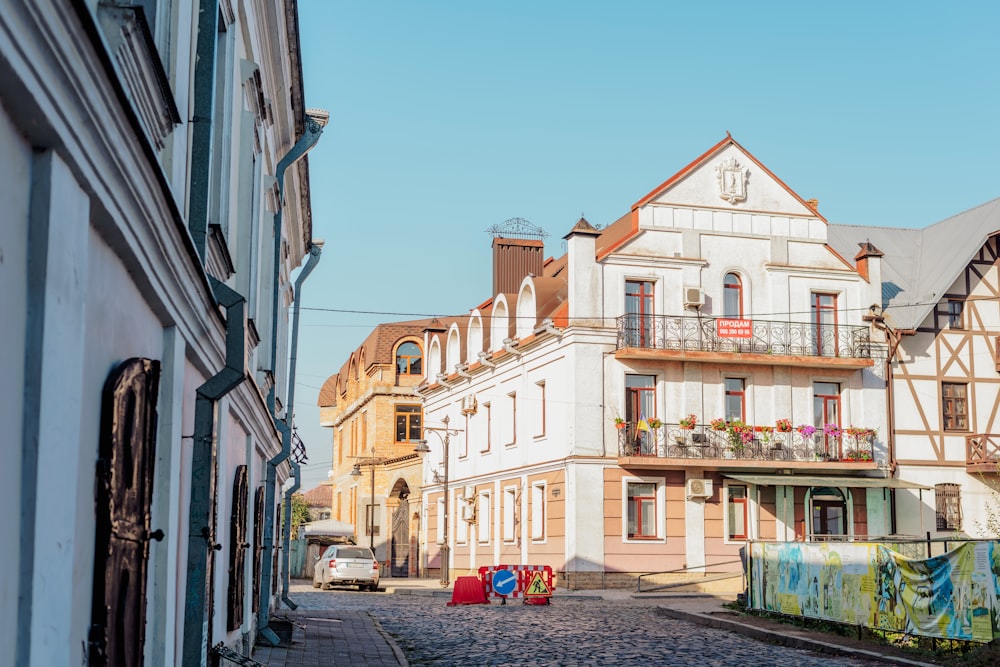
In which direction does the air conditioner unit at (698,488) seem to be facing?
toward the camera

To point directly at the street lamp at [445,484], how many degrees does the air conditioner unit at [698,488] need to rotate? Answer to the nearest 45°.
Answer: approximately 135° to its right

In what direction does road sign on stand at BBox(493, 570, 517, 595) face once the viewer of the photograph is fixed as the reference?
facing the viewer

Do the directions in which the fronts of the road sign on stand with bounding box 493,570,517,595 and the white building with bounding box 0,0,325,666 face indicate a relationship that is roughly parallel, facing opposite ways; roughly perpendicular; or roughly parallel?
roughly perpendicular

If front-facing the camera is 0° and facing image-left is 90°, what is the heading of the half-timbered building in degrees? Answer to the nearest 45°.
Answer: approximately 0°

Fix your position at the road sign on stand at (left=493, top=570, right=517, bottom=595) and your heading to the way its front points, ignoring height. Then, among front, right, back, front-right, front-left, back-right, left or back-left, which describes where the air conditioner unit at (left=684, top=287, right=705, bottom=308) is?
back-left

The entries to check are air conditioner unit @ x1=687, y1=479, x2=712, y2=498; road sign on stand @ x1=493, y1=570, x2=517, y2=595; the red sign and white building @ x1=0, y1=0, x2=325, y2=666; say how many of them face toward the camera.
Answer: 3

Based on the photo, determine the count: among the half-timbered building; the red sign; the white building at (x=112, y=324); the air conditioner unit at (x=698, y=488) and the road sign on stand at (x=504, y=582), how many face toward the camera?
4

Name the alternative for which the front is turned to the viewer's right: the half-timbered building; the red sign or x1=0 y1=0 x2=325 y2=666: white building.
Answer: the white building

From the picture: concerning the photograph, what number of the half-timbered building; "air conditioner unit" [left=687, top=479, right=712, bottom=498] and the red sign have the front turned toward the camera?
3

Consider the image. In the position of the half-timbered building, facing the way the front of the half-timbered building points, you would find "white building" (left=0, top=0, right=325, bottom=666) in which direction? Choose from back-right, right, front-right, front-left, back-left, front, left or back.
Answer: front

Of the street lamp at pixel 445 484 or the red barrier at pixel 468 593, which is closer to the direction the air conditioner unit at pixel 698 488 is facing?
the red barrier

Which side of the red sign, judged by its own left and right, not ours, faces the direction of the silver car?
right

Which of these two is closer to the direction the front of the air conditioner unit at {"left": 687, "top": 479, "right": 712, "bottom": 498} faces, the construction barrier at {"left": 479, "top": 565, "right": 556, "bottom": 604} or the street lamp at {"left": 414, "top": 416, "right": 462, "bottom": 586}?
the construction barrier
